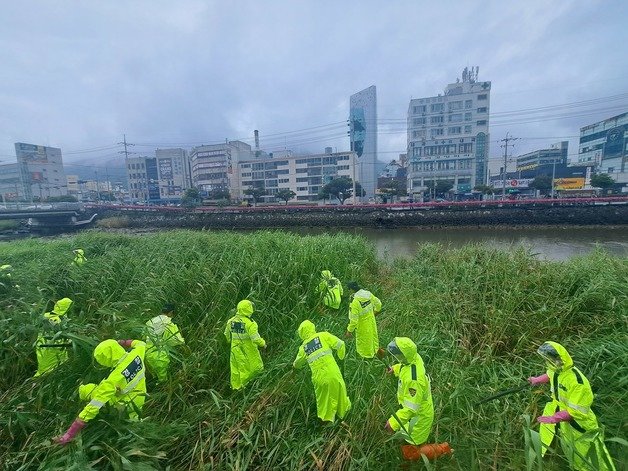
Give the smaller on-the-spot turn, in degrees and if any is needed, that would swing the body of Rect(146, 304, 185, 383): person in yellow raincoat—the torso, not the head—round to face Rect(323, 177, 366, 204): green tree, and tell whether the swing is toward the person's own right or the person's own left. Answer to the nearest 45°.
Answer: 0° — they already face it

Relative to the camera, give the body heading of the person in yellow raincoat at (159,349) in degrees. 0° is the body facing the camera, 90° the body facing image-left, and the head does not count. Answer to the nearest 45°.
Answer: approximately 225°

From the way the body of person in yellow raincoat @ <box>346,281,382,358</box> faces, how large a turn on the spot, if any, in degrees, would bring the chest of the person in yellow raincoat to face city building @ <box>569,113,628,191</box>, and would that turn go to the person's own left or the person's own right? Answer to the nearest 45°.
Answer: approximately 90° to the person's own right

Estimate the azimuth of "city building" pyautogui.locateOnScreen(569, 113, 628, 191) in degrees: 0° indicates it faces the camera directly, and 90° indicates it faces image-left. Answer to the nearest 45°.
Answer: approximately 45°

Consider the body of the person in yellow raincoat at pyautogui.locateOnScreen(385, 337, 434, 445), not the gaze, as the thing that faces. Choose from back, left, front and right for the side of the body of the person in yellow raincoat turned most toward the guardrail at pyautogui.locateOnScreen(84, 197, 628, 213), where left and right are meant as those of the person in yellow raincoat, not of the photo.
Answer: right

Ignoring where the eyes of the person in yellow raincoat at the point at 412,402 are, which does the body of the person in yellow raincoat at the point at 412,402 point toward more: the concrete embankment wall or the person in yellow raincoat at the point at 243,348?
the person in yellow raincoat

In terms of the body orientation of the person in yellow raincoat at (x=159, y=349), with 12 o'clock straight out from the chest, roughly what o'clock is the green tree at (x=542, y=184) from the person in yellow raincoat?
The green tree is roughly at 1 o'clock from the person in yellow raincoat.

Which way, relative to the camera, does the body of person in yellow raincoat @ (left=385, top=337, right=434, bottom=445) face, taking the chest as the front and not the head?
to the viewer's left

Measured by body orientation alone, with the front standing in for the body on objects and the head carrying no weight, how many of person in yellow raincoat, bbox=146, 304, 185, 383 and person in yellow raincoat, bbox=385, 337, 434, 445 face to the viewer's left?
1

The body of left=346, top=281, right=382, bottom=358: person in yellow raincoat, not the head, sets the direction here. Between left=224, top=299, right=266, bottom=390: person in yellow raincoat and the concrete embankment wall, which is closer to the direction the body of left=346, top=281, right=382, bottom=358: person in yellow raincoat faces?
the concrete embankment wall
